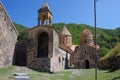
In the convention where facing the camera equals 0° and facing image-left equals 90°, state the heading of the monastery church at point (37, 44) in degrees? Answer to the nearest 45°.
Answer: approximately 45°
